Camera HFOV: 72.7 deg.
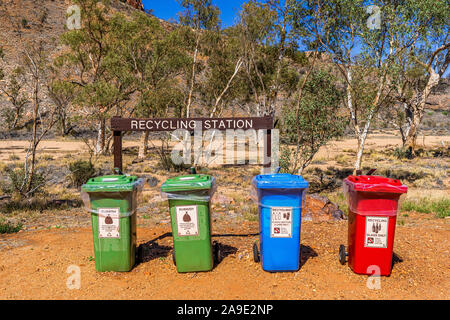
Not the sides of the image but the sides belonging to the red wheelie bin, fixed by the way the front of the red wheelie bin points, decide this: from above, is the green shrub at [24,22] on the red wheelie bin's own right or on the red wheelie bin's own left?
on the red wheelie bin's own right

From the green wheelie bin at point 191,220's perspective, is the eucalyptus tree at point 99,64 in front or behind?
behind

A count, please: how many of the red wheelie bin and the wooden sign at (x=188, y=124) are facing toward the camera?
2

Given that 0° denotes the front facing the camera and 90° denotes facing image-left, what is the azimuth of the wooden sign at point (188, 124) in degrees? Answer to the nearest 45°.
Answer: approximately 0°

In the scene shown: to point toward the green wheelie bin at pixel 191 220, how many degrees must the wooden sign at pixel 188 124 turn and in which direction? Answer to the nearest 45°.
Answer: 0° — it already faces it

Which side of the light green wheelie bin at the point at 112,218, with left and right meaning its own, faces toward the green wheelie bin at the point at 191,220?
left

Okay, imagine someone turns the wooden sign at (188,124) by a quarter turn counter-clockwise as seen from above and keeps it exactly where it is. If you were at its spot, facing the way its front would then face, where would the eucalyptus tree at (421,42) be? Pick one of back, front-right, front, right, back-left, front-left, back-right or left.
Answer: front-left

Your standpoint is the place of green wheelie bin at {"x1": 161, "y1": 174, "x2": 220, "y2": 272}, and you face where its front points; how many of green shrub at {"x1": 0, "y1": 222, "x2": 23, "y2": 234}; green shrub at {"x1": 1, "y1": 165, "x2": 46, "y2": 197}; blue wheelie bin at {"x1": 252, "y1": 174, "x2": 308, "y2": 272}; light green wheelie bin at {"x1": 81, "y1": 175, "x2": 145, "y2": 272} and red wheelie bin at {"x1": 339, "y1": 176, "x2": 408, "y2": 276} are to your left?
2

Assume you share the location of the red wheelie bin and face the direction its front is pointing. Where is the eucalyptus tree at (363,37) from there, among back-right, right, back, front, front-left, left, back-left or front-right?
back
